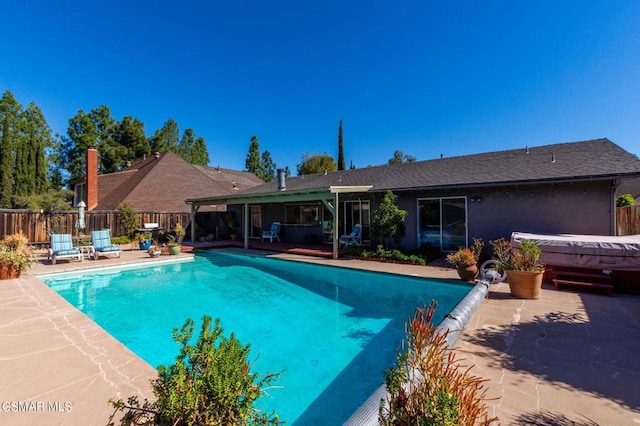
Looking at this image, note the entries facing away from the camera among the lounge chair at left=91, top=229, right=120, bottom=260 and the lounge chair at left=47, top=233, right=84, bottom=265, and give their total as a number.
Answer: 0

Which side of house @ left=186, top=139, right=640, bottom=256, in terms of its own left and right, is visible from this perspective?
back

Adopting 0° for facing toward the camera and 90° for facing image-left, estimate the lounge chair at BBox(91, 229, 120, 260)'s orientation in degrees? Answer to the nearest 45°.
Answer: approximately 315°

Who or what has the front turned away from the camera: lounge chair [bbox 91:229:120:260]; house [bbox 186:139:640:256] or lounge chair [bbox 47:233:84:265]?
the house

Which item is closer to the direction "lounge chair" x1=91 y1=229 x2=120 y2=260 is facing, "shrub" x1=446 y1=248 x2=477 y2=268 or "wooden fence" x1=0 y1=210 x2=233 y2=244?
the shrub
